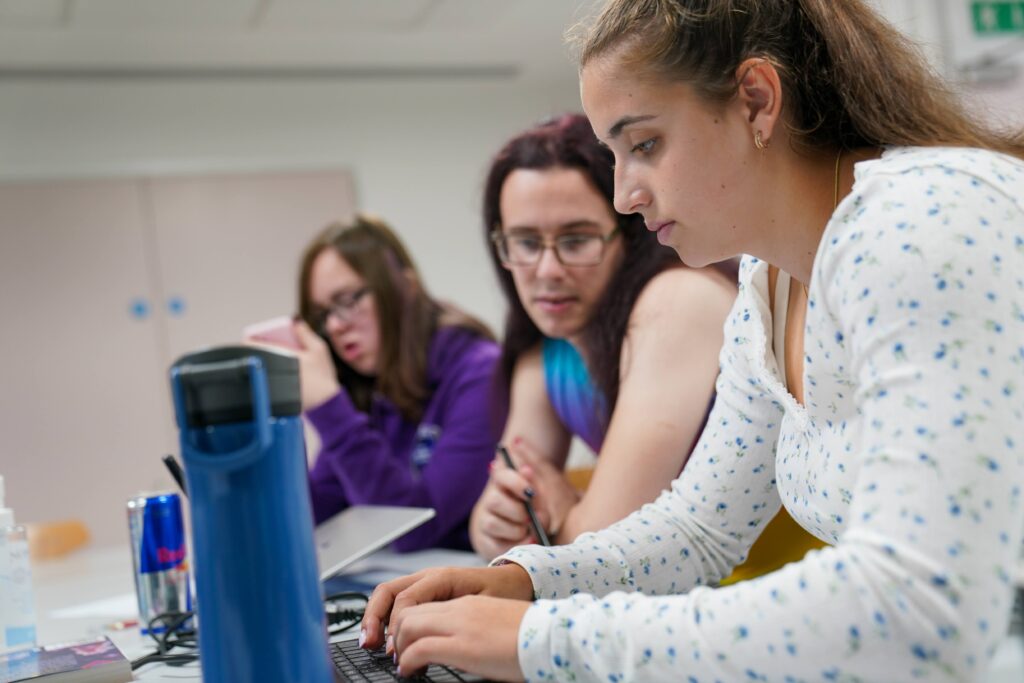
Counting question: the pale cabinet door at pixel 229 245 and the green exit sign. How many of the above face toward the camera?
2

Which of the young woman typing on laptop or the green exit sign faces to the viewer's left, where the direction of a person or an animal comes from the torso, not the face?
the young woman typing on laptop

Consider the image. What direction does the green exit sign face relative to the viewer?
toward the camera

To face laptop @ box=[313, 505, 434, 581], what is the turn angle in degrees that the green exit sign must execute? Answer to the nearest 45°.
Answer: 0° — it already faces it

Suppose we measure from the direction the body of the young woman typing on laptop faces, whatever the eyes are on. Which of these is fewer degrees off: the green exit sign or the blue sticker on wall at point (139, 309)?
the blue sticker on wall

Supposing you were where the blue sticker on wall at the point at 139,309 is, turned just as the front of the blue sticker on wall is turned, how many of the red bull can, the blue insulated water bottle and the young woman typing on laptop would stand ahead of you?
3

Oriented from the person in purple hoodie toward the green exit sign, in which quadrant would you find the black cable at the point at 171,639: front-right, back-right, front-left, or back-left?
back-right

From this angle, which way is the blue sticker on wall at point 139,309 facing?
toward the camera

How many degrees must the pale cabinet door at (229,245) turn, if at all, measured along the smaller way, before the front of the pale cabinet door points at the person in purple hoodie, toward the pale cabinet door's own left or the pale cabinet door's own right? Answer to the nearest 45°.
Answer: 0° — it already faces them

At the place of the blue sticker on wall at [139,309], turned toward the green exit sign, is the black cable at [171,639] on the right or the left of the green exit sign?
right

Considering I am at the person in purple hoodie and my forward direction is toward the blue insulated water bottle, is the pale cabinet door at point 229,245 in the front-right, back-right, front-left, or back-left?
back-right

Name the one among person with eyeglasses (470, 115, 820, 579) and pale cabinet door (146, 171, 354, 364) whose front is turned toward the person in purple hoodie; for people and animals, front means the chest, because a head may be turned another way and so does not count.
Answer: the pale cabinet door

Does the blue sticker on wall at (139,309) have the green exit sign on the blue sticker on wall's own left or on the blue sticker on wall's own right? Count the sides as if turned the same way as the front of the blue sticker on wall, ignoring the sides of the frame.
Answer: on the blue sticker on wall's own left

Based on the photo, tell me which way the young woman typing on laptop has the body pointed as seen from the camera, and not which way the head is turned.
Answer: to the viewer's left

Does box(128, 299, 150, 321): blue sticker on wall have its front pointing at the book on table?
yes

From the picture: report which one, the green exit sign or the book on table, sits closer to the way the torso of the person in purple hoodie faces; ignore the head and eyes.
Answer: the book on table
